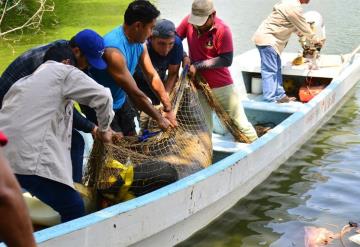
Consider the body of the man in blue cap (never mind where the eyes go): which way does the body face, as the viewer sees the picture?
to the viewer's right

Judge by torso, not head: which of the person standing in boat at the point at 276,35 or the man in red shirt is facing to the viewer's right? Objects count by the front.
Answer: the person standing in boat

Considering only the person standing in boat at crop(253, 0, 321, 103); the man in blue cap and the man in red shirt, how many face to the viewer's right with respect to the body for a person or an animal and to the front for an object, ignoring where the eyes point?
2

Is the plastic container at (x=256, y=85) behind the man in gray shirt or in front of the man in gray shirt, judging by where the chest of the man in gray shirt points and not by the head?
in front

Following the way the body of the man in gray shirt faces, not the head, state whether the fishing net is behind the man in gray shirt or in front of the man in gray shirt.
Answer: in front

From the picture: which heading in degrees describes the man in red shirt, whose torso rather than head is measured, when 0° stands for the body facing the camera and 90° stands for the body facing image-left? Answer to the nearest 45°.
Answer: approximately 45°

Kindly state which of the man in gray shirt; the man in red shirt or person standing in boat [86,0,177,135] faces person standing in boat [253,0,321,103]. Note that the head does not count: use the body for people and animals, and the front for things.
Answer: the man in gray shirt

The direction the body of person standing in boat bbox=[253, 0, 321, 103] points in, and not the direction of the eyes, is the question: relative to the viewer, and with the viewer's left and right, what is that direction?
facing to the right of the viewer

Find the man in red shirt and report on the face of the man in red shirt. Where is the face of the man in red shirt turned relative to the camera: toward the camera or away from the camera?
toward the camera

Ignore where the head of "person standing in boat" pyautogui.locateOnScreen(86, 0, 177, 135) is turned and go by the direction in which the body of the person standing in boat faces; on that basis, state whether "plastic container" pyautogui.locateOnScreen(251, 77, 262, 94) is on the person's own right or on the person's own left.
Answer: on the person's own left
